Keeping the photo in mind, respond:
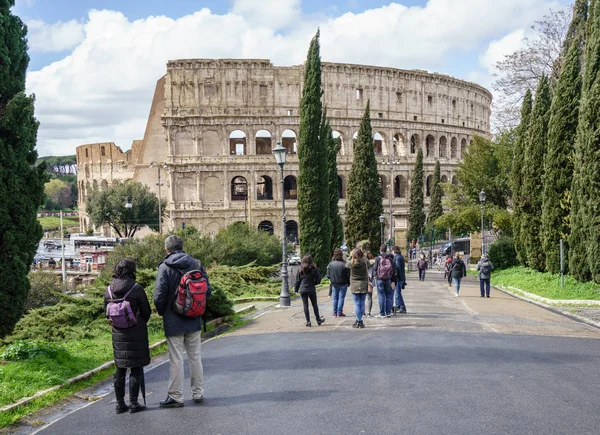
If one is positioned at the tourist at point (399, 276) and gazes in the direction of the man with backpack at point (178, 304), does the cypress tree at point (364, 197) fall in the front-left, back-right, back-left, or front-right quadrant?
back-right

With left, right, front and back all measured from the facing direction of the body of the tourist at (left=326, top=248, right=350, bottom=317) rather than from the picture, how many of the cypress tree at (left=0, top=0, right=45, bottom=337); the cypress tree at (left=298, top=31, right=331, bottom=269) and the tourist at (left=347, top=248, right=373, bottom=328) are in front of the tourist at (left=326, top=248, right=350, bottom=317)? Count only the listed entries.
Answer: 1

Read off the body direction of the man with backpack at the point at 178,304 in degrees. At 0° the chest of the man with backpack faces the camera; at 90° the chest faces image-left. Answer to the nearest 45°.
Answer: approximately 135°

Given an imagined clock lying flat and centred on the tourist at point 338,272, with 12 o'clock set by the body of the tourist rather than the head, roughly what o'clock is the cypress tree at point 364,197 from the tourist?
The cypress tree is roughly at 12 o'clock from the tourist.

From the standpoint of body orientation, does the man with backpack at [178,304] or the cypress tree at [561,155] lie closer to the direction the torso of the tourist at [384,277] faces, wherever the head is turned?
the cypress tree

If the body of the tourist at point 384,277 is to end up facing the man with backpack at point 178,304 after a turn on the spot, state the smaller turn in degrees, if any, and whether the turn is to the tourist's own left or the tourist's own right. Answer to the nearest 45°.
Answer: approximately 180°

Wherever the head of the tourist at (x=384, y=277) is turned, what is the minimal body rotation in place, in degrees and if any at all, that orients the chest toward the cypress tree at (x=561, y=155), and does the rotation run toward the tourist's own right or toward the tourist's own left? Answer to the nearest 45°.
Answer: approximately 45° to the tourist's own right

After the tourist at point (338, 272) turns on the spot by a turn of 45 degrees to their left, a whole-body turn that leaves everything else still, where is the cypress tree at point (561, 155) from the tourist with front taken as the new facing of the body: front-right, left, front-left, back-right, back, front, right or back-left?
right

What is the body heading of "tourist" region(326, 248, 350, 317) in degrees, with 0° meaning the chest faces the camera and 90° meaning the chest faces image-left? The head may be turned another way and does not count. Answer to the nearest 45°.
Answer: approximately 180°

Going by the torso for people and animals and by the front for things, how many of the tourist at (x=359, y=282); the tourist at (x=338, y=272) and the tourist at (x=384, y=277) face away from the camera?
3

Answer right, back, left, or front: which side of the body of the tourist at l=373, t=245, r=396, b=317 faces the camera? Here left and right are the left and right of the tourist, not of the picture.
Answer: back

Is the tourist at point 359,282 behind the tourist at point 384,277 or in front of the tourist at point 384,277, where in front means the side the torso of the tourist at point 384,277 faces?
behind

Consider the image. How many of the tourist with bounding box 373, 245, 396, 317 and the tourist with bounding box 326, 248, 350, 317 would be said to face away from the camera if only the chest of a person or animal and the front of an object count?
2

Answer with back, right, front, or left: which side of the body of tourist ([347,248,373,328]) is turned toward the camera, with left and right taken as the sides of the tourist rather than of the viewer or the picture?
back
